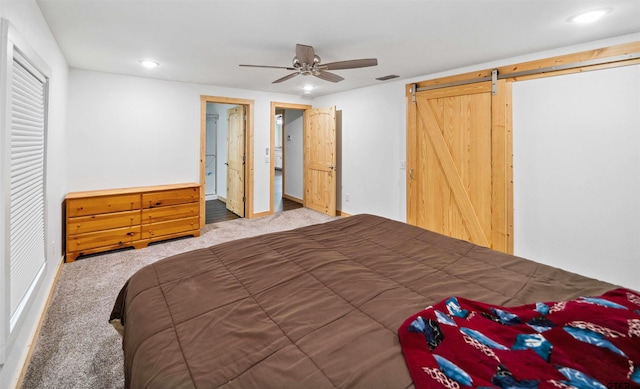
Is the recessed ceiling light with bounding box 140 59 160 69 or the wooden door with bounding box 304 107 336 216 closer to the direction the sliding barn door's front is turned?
the recessed ceiling light

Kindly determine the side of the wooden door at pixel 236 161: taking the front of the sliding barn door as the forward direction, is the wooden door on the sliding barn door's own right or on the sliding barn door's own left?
on the sliding barn door's own right

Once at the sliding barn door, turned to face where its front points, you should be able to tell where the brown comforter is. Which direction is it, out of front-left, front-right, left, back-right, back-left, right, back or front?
front-left

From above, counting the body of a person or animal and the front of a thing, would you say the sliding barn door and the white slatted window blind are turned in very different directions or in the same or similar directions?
very different directions

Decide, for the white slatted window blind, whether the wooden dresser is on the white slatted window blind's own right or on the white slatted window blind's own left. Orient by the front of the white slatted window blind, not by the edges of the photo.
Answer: on the white slatted window blind's own left

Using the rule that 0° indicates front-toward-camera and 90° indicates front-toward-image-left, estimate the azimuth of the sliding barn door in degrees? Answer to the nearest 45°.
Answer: approximately 45°

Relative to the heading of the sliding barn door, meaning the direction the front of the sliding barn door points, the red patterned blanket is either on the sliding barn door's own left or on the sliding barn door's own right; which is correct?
on the sliding barn door's own left

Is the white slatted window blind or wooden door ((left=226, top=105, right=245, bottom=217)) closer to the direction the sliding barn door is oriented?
the white slatted window blind

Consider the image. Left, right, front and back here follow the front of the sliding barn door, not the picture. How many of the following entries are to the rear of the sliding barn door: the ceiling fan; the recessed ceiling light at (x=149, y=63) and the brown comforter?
0

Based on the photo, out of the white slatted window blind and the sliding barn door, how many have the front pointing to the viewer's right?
1

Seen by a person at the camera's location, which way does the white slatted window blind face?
facing to the right of the viewer

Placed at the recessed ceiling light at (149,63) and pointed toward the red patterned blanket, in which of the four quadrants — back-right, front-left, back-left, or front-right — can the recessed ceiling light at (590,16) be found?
front-left
